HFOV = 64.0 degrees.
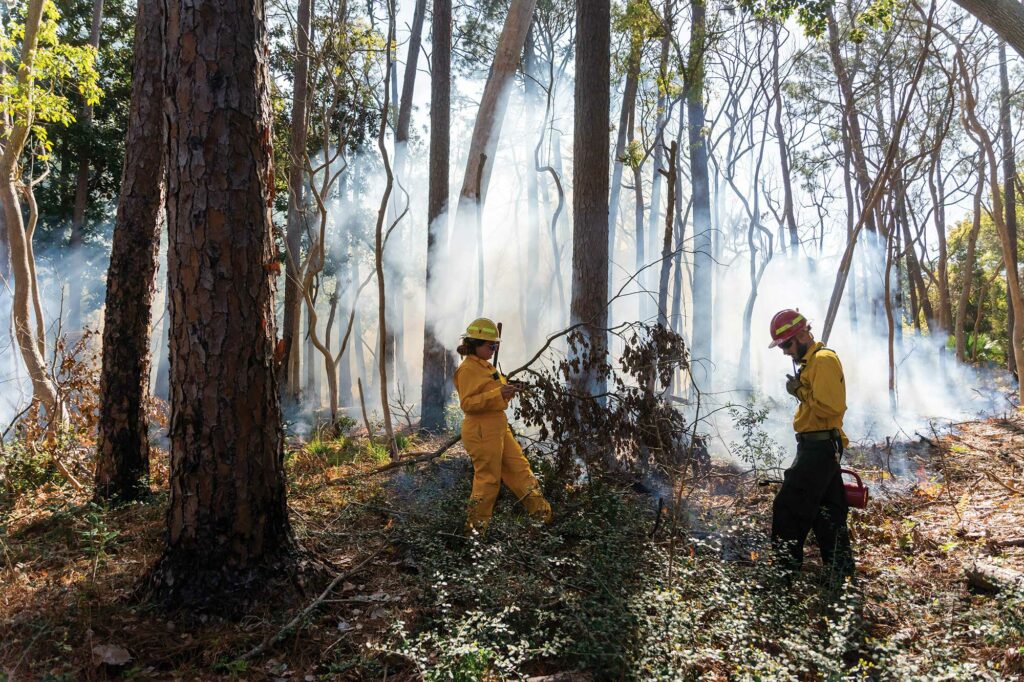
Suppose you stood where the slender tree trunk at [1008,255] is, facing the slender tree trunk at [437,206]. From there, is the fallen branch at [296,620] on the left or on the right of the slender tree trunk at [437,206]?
left

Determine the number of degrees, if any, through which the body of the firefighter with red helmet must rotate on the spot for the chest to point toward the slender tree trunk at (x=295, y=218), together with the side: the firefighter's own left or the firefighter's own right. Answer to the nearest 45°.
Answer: approximately 45° to the firefighter's own right

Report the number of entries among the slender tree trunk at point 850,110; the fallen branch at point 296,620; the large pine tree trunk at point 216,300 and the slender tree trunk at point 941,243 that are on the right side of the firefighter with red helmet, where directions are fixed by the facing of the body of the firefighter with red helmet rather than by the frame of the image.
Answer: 2

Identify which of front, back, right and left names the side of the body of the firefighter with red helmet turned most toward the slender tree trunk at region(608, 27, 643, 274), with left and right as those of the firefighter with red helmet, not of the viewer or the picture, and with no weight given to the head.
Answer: right

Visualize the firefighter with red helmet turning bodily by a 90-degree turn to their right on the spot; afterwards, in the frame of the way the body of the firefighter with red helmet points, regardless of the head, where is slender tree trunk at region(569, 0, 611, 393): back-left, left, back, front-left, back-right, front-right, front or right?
front-left

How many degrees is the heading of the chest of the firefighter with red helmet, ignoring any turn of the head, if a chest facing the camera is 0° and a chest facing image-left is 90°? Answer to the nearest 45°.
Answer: approximately 90°

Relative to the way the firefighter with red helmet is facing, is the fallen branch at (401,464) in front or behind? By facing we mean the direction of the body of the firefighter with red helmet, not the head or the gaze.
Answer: in front
